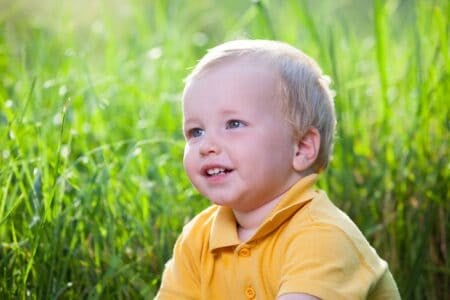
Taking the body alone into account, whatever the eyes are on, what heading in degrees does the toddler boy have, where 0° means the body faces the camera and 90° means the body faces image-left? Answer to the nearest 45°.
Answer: approximately 45°
